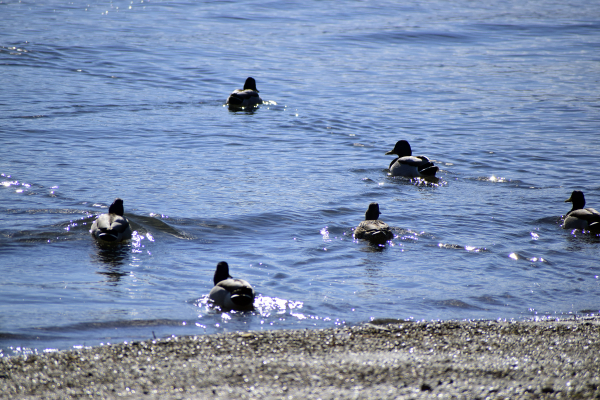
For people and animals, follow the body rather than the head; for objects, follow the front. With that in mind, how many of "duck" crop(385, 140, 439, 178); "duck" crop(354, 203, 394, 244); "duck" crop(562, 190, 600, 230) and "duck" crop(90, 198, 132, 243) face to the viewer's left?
2

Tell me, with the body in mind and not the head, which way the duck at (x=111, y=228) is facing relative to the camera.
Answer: away from the camera

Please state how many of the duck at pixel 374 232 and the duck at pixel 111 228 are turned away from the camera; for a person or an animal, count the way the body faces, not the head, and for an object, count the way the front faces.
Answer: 2

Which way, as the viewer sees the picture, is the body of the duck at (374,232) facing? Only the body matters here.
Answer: away from the camera

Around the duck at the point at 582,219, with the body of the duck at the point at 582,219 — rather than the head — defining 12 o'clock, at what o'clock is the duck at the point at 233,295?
the duck at the point at 233,295 is roughly at 10 o'clock from the duck at the point at 582,219.

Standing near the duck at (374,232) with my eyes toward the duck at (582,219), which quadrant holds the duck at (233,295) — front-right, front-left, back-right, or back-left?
back-right

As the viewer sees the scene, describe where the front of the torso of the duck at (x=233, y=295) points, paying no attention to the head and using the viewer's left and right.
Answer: facing away from the viewer and to the left of the viewer

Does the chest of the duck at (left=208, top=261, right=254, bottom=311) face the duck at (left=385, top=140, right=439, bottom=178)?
no

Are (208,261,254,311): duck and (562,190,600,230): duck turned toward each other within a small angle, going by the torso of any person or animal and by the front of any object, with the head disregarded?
no

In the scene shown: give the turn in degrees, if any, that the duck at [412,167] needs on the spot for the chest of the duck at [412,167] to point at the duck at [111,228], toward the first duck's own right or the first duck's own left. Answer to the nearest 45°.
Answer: approximately 45° to the first duck's own left

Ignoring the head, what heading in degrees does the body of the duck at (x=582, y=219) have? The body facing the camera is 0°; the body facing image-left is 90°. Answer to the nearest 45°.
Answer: approximately 90°

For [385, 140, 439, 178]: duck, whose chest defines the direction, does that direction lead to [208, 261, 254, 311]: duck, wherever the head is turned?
no

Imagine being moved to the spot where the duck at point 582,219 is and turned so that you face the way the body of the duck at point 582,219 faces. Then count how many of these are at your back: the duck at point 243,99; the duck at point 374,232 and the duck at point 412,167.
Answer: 0

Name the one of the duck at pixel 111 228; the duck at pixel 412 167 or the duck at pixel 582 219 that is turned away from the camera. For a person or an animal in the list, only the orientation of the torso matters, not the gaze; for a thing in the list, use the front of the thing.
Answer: the duck at pixel 111 228

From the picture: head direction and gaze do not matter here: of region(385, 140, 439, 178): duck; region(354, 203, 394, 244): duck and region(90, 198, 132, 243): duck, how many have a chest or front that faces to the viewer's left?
1

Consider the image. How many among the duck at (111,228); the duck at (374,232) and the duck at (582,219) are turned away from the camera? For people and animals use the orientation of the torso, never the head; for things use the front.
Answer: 2

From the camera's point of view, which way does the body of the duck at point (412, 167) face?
to the viewer's left

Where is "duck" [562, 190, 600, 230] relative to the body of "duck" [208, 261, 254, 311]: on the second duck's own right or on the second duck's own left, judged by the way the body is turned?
on the second duck's own right

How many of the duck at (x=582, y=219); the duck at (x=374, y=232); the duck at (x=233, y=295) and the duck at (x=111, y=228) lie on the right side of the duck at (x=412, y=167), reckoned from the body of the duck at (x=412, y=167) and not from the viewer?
0
